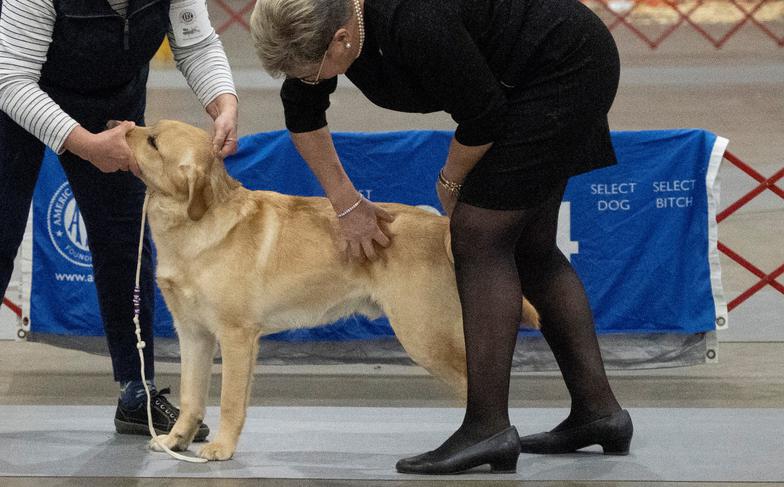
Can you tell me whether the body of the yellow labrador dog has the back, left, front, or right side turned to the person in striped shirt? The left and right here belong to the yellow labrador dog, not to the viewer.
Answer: front

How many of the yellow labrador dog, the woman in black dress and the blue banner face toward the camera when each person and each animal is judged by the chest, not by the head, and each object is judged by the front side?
1

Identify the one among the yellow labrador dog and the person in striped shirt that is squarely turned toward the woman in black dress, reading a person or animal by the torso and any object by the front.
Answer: the person in striped shirt

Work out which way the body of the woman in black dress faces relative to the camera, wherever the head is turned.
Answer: to the viewer's left

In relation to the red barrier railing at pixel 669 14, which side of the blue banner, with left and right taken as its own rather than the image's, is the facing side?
back

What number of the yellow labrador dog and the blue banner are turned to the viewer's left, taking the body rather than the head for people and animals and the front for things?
1

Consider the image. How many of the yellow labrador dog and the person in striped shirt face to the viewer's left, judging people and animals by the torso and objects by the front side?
1

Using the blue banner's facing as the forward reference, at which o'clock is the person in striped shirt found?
The person in striped shirt is roughly at 2 o'clock from the blue banner.

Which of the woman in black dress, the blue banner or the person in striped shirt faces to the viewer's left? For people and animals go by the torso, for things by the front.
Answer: the woman in black dress

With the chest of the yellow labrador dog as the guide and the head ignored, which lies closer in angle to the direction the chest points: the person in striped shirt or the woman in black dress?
the person in striped shirt

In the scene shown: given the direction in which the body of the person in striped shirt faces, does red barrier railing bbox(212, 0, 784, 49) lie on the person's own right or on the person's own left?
on the person's own left

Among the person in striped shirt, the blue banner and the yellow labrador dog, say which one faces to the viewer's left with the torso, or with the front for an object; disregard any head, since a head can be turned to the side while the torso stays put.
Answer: the yellow labrador dog

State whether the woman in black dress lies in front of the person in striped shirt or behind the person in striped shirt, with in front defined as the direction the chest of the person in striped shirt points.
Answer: in front

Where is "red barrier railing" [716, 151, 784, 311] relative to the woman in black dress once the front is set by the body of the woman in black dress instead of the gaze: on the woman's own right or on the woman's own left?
on the woman's own right

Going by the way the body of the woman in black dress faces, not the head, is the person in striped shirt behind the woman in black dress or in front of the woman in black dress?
in front

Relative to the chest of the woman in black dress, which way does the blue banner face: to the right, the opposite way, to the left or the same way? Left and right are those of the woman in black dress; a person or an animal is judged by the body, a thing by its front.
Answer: to the left

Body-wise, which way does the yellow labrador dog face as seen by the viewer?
to the viewer's left

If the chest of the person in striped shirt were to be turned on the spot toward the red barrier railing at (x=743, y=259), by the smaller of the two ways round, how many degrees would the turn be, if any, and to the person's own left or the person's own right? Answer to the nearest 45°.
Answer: approximately 45° to the person's own left

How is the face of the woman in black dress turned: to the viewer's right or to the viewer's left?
to the viewer's left

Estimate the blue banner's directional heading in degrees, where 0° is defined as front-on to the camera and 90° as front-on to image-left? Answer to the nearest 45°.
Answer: approximately 0°

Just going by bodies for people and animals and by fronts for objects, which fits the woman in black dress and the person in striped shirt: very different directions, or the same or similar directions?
very different directions

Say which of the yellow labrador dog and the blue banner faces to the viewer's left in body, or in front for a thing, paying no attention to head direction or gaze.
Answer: the yellow labrador dog

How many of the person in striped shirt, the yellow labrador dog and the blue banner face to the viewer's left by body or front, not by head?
1
